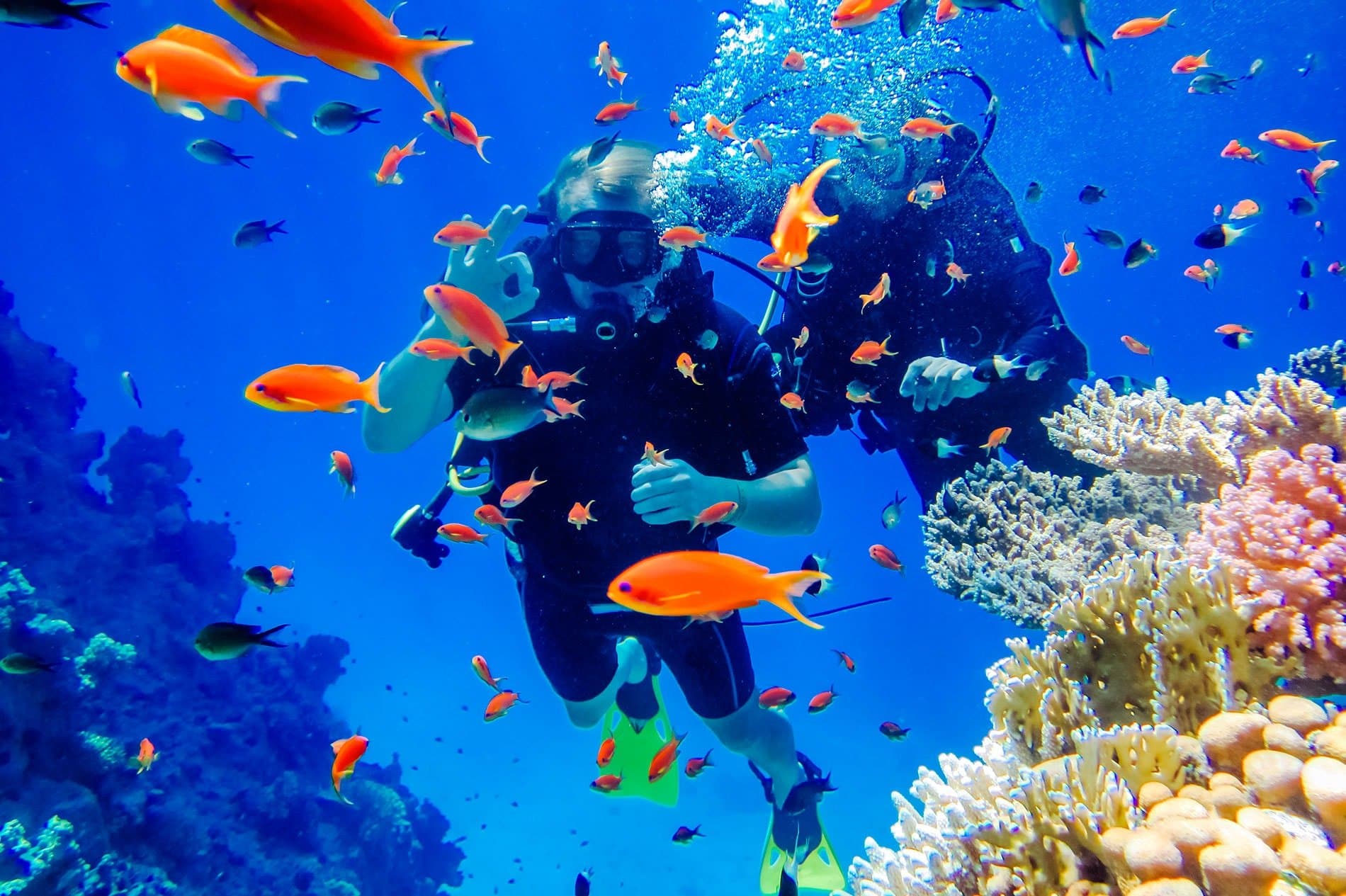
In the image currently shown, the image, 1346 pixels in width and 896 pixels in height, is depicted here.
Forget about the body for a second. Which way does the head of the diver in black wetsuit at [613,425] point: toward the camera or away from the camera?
toward the camera

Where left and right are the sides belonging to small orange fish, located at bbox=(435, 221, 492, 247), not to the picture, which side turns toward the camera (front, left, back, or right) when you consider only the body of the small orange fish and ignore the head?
left

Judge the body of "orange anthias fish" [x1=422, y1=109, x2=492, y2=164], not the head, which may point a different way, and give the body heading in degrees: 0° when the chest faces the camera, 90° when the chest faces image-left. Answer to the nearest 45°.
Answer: approximately 90°

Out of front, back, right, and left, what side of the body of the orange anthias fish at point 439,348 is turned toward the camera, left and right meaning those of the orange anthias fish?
left

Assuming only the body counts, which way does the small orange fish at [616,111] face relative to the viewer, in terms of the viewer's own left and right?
facing to the left of the viewer

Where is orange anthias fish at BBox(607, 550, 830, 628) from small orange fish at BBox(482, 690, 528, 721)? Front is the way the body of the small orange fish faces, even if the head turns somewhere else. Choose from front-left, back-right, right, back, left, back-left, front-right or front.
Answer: left
